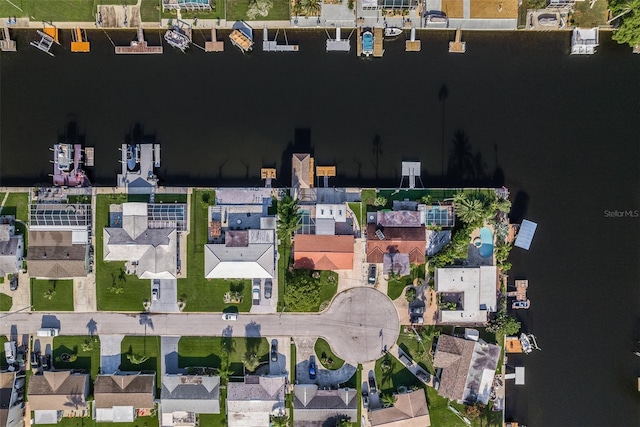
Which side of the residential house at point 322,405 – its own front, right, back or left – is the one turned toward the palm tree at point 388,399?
right

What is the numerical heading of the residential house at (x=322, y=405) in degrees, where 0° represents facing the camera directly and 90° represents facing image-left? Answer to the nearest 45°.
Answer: approximately 180°

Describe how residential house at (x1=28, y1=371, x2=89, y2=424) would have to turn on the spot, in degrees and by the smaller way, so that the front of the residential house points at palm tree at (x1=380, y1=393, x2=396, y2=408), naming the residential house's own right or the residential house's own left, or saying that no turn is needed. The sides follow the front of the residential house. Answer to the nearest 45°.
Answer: approximately 135° to the residential house's own right

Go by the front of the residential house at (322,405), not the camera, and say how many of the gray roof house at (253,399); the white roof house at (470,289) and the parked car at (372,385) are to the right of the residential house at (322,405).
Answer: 2

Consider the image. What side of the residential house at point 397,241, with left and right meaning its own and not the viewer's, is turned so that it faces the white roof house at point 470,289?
left
